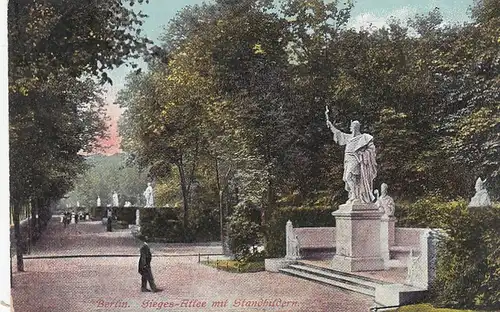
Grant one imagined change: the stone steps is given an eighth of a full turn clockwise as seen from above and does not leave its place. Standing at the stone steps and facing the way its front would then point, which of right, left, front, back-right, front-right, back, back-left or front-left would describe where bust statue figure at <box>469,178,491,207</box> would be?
back

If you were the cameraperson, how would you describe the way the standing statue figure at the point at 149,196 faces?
facing the viewer and to the left of the viewer

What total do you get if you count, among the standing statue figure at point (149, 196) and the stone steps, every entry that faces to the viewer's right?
0
